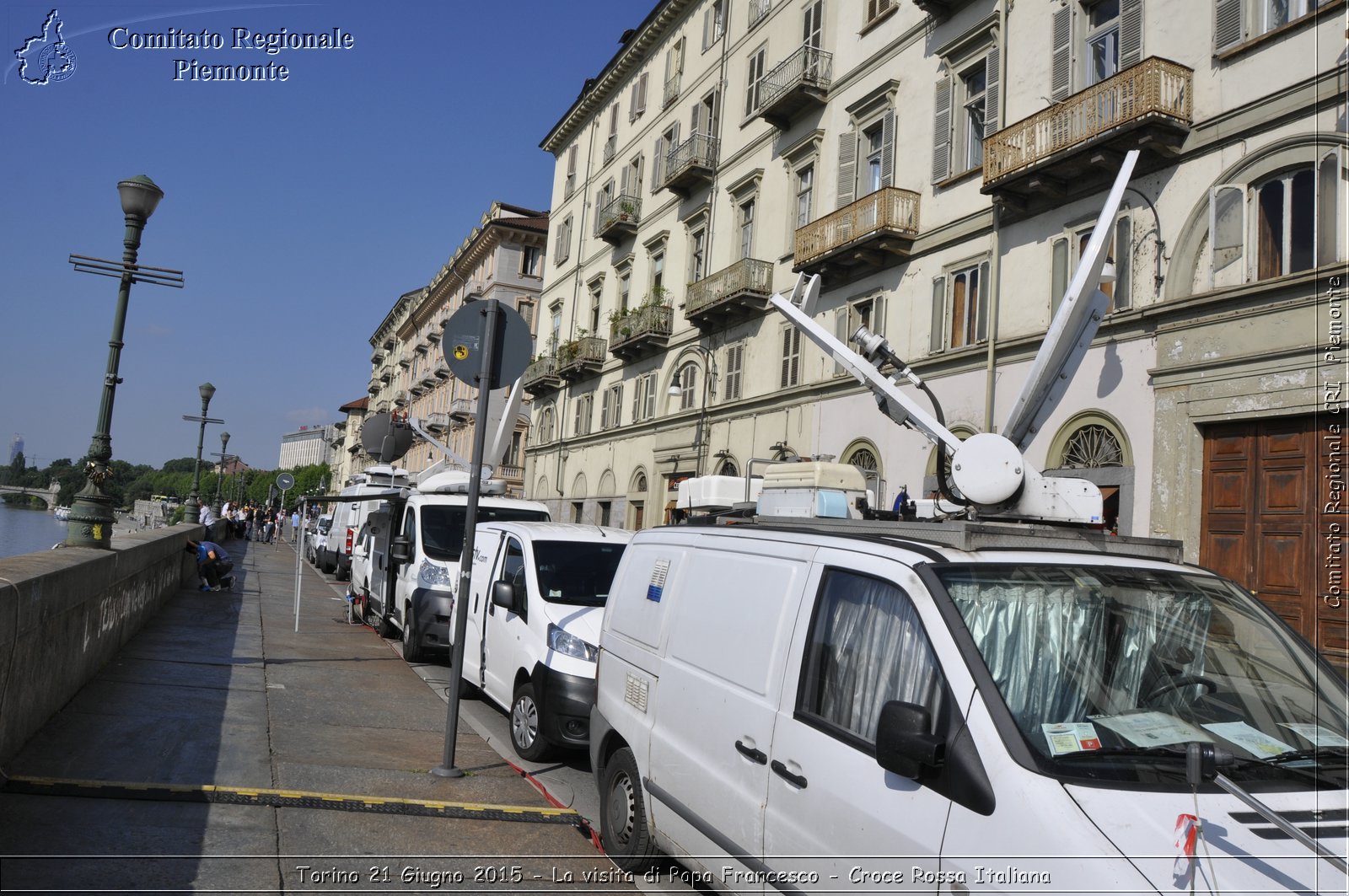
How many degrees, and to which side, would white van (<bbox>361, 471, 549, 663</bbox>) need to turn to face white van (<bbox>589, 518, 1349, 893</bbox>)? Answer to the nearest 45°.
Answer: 0° — it already faces it

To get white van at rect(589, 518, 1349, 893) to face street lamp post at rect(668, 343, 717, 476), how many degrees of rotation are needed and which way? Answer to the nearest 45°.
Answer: approximately 135° to its left

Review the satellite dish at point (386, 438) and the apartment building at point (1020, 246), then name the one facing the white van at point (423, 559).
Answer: the apartment building

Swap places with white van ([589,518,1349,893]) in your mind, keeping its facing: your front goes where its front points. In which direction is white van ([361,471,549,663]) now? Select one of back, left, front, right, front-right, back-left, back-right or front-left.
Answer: back

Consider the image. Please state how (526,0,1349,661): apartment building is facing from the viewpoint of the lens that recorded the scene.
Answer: facing the viewer and to the left of the viewer

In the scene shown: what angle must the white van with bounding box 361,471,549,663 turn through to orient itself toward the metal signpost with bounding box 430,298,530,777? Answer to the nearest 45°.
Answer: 0° — it already faces it

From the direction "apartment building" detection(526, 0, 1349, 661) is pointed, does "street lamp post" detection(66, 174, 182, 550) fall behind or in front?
in front

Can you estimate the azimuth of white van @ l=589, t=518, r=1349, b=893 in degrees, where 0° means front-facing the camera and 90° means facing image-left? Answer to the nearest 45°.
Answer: approximately 315°

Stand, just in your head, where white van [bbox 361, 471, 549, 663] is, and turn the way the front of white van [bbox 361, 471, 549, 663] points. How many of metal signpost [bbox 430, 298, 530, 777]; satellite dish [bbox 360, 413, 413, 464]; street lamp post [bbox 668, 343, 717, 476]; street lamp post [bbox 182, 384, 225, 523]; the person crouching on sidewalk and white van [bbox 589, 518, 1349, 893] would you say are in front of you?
2

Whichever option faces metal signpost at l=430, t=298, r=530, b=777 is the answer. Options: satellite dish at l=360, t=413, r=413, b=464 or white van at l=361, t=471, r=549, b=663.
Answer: the white van

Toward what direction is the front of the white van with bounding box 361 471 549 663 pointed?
toward the camera

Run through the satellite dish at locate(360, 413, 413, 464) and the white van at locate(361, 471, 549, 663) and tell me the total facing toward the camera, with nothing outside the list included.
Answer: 1
